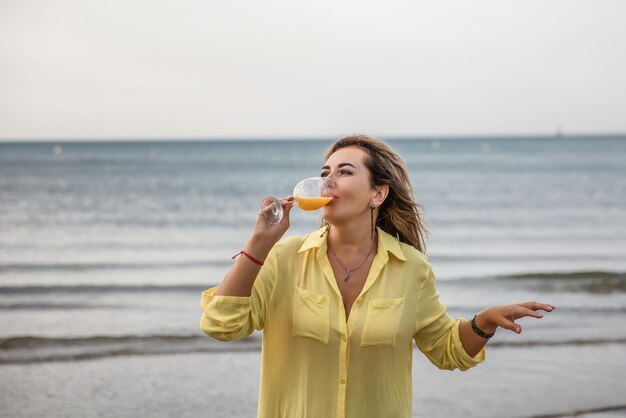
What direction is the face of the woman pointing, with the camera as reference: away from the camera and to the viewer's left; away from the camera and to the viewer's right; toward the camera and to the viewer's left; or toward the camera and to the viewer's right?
toward the camera and to the viewer's left

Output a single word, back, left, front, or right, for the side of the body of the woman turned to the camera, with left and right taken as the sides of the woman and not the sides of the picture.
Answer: front
